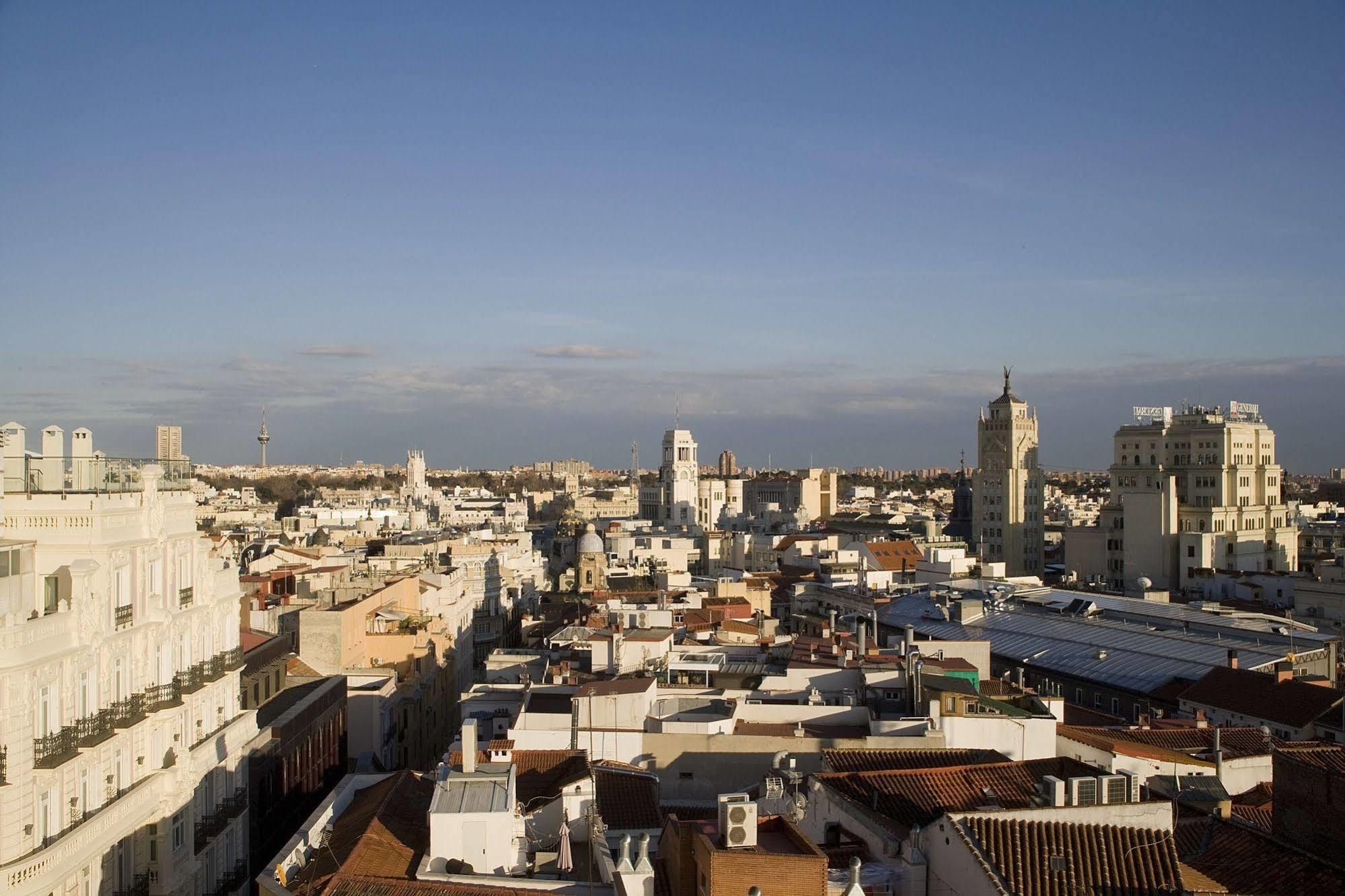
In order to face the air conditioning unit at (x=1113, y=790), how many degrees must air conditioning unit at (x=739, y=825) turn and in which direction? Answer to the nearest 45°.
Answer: approximately 90° to its left

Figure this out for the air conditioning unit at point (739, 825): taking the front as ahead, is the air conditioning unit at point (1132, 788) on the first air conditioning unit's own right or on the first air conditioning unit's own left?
on the first air conditioning unit's own left

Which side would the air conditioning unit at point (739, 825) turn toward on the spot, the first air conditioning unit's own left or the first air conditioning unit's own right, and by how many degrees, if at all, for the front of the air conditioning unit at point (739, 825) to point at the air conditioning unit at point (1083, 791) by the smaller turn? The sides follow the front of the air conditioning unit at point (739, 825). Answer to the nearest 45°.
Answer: approximately 90° to the first air conditioning unit's own left

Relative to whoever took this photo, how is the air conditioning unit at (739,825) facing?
facing the viewer and to the right of the viewer

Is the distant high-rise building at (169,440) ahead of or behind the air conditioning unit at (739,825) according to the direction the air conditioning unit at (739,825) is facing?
behind
